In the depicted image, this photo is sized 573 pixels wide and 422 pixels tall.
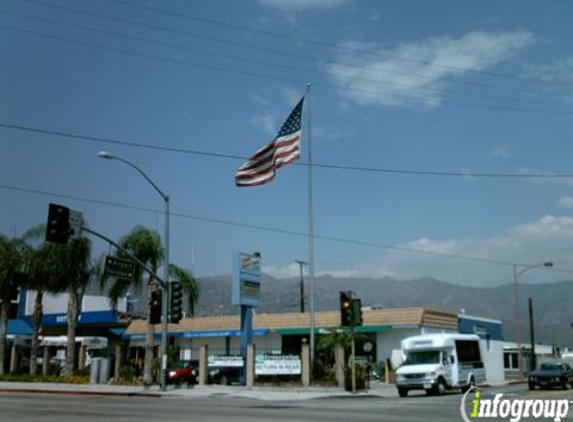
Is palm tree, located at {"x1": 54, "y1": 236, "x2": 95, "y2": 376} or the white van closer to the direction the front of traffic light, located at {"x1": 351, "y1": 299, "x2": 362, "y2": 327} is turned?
the white van

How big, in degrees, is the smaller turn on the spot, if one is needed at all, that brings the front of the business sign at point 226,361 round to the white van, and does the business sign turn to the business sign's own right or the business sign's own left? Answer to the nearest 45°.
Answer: approximately 45° to the business sign's own left

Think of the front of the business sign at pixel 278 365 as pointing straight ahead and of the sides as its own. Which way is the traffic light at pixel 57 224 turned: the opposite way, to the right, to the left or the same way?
the same way

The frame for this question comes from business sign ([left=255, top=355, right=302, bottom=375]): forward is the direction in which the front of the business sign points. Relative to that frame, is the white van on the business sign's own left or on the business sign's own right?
on the business sign's own left

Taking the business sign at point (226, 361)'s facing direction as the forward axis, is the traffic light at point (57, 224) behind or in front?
in front

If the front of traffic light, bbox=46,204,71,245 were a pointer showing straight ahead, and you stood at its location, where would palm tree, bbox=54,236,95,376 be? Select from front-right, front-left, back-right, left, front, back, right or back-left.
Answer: back

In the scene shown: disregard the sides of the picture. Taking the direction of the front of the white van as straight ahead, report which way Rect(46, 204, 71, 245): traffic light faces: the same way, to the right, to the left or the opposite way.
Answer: to the left

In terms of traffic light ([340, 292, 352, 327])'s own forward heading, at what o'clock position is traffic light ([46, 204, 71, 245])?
traffic light ([46, 204, 71, 245]) is roughly at 2 o'clock from traffic light ([340, 292, 352, 327]).

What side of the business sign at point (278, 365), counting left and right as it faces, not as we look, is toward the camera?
front

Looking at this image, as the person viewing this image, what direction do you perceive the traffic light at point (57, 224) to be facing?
facing the viewer

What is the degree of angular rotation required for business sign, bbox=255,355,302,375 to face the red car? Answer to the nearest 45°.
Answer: approximately 135° to its right

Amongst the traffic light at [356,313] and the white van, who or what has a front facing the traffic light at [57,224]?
the white van

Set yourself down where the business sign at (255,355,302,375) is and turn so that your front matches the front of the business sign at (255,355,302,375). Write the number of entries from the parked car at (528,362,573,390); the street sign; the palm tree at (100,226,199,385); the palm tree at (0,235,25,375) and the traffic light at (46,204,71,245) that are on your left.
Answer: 1

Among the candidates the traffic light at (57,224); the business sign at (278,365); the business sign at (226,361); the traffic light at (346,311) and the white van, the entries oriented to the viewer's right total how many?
0

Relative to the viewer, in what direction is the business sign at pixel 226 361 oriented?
toward the camera

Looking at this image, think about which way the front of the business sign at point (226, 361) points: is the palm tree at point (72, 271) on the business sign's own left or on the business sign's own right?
on the business sign's own right
